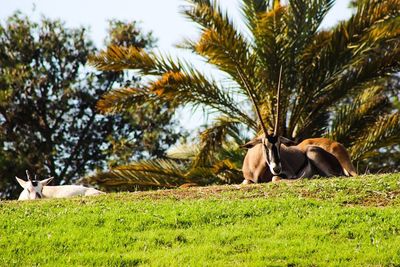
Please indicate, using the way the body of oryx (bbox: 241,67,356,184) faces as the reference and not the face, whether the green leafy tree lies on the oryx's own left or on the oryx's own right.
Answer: on the oryx's own right

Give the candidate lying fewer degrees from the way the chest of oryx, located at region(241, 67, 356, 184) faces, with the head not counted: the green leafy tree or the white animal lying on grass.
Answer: the white animal lying on grass

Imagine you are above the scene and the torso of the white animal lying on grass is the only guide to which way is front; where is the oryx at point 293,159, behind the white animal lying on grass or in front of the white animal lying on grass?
behind

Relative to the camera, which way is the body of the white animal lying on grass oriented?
to the viewer's left

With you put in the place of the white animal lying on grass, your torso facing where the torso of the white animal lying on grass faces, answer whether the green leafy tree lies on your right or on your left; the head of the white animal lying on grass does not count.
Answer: on your right

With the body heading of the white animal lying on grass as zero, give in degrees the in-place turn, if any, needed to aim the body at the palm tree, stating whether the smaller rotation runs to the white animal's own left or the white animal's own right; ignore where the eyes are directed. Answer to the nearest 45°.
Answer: approximately 180°

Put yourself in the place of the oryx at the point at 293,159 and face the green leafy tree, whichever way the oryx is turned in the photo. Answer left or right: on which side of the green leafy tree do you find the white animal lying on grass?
left

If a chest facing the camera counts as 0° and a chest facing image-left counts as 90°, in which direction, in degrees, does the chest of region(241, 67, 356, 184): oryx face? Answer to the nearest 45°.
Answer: approximately 45°

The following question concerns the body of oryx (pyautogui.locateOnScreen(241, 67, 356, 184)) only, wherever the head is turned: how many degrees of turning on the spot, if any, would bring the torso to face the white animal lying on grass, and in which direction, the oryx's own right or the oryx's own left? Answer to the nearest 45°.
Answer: approximately 45° to the oryx's own right
